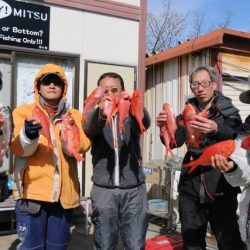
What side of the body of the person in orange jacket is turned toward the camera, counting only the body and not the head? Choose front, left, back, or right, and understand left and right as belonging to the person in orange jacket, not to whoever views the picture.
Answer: front

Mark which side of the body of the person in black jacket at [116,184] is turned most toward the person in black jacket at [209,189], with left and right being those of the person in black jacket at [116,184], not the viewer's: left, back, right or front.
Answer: left

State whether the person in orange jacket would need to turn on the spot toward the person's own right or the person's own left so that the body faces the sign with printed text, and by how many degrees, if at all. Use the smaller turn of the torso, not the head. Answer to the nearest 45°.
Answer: approximately 180°

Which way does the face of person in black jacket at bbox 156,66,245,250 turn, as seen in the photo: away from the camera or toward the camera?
toward the camera

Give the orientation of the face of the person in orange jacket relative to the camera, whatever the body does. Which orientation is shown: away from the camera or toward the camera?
toward the camera

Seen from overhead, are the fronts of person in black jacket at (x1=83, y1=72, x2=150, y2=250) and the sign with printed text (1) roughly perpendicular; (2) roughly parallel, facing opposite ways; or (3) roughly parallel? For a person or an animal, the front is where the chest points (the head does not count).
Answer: roughly parallel

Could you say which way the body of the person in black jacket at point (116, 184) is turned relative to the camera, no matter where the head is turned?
toward the camera

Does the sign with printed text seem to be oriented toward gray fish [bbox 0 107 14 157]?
yes

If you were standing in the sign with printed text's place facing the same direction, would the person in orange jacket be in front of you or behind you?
in front

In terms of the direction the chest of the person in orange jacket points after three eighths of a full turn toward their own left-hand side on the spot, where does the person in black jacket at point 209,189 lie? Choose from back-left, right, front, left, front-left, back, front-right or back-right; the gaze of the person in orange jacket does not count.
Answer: front-right

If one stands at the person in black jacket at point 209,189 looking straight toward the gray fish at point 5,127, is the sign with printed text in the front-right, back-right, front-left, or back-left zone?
front-right

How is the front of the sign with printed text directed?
toward the camera

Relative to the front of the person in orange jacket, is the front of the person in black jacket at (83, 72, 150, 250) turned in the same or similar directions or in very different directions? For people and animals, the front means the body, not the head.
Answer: same or similar directions

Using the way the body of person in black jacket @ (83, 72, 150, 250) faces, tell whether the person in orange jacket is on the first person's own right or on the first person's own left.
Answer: on the first person's own right

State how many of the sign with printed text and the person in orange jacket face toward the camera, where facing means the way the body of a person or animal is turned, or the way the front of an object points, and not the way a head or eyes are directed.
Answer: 2

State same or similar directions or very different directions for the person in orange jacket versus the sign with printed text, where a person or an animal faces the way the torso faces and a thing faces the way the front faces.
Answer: same or similar directions

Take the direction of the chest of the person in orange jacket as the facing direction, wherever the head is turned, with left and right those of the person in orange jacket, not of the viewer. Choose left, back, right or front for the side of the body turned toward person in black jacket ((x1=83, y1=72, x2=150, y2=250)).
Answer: left

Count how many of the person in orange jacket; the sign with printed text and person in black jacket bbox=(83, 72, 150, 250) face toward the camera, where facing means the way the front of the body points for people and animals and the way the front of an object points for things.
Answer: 3
